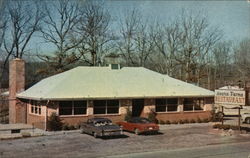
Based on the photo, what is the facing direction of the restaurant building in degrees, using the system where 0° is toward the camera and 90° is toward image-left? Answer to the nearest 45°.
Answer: approximately 0°

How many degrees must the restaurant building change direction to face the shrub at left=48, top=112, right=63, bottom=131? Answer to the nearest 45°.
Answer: approximately 45° to its right

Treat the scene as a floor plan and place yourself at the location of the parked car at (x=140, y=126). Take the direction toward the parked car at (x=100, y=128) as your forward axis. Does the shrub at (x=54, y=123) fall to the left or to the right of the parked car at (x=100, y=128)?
right

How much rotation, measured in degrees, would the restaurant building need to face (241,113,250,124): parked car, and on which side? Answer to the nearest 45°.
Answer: approximately 90° to its left

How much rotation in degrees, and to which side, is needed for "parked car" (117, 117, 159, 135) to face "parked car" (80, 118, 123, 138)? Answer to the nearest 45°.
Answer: approximately 90° to its left

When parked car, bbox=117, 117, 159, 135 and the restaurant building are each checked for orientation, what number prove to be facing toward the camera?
1

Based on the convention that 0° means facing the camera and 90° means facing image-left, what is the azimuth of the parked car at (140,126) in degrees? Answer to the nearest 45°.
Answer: approximately 135°
